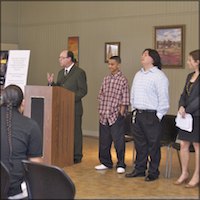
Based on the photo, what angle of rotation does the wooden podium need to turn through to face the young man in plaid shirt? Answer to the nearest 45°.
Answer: approximately 135° to its left

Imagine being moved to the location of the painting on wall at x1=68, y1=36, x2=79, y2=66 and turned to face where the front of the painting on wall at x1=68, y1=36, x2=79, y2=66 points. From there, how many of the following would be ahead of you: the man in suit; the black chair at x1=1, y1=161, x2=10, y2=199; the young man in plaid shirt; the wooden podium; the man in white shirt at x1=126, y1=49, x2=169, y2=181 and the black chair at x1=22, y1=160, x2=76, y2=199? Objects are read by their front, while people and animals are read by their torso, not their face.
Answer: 6

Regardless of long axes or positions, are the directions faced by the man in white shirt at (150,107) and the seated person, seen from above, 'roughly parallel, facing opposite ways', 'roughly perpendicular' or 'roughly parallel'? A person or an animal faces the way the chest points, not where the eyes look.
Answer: roughly parallel, facing opposite ways

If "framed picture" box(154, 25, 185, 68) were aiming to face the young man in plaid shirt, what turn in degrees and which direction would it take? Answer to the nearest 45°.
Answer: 0° — it already faces them

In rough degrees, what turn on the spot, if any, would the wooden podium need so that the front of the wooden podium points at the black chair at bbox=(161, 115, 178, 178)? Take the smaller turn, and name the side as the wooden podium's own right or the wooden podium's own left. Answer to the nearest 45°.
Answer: approximately 135° to the wooden podium's own left

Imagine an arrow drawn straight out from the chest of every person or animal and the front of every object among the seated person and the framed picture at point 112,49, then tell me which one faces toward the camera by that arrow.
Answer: the framed picture

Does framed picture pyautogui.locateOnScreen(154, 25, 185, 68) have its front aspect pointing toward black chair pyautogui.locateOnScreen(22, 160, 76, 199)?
yes

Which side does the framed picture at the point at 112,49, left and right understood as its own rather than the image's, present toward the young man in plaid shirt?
front

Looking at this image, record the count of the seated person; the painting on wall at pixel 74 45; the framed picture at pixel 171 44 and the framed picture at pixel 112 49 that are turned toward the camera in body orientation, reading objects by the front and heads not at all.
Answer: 3

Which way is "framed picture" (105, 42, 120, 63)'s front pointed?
toward the camera

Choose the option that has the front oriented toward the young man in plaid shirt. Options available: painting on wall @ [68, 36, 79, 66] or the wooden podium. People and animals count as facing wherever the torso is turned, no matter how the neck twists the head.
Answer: the painting on wall

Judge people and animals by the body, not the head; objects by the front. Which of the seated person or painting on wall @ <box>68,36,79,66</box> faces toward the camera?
the painting on wall

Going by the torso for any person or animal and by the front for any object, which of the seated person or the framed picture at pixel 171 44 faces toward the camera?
the framed picture

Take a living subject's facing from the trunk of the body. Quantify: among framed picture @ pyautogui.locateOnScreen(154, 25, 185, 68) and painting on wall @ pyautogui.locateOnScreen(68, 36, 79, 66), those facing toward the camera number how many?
2

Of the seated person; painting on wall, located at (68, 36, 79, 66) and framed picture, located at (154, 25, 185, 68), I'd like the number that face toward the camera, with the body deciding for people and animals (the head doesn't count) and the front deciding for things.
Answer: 2

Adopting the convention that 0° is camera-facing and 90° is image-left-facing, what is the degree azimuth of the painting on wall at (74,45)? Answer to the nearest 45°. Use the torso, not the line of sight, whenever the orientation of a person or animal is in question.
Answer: approximately 0°

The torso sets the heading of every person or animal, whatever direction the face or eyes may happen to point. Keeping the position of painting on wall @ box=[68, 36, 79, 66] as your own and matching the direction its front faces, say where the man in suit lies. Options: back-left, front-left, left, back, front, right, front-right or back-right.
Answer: front
